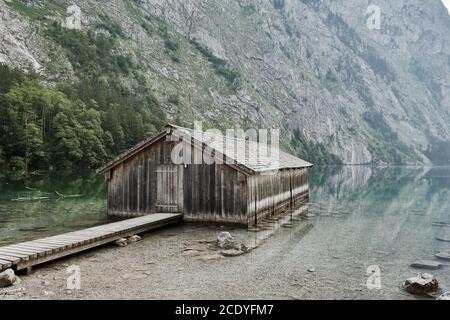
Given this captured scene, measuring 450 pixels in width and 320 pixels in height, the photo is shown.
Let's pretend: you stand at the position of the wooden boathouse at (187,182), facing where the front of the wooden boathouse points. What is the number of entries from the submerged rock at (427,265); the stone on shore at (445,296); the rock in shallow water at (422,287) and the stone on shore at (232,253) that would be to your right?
0

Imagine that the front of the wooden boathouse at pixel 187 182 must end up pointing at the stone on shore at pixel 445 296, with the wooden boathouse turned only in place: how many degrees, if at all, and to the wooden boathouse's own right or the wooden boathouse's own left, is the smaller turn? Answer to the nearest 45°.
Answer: approximately 90° to the wooden boathouse's own left

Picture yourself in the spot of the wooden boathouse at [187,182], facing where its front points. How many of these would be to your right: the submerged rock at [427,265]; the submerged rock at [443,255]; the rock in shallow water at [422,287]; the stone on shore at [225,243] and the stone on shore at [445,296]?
0

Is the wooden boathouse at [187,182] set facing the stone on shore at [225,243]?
no

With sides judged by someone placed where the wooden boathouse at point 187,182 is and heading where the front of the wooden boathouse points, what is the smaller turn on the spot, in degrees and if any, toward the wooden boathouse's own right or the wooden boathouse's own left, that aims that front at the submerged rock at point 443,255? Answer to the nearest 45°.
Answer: approximately 90° to the wooden boathouse's own left

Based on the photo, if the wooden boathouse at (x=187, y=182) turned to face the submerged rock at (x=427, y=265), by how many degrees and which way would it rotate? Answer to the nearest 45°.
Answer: approximately 90° to its left

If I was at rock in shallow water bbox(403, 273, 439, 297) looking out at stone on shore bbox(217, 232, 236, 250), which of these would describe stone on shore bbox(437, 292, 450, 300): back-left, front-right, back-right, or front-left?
back-left

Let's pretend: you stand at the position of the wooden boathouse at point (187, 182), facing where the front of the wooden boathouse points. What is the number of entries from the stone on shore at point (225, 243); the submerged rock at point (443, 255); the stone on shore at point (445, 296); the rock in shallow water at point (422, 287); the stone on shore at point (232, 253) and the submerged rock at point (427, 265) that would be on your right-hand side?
0

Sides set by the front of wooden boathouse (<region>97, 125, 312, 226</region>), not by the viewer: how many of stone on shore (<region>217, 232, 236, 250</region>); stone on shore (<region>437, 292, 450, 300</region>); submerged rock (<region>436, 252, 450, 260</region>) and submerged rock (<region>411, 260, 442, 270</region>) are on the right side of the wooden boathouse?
0

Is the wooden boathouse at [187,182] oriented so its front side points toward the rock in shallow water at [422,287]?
no

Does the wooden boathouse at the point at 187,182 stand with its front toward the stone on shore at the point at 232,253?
no

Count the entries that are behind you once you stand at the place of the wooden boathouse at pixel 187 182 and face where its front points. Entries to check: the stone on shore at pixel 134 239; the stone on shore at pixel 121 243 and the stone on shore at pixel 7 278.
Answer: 0

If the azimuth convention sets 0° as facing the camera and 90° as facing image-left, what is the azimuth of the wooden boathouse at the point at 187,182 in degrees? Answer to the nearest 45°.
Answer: approximately 45°

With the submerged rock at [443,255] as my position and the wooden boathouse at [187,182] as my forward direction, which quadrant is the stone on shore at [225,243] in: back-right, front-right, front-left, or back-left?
front-left

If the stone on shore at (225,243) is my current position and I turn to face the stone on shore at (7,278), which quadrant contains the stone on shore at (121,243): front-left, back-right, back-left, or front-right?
front-right

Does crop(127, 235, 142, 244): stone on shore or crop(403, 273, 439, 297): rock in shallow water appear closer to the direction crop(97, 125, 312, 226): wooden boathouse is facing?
the stone on shore

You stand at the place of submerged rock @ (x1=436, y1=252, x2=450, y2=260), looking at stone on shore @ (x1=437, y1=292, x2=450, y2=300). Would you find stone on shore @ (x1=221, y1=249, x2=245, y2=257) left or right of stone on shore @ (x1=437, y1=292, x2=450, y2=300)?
right

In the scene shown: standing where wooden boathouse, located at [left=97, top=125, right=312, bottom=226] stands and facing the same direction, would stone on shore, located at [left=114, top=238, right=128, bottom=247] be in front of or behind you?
in front

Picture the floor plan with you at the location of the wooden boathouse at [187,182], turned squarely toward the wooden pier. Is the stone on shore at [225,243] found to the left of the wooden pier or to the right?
left
